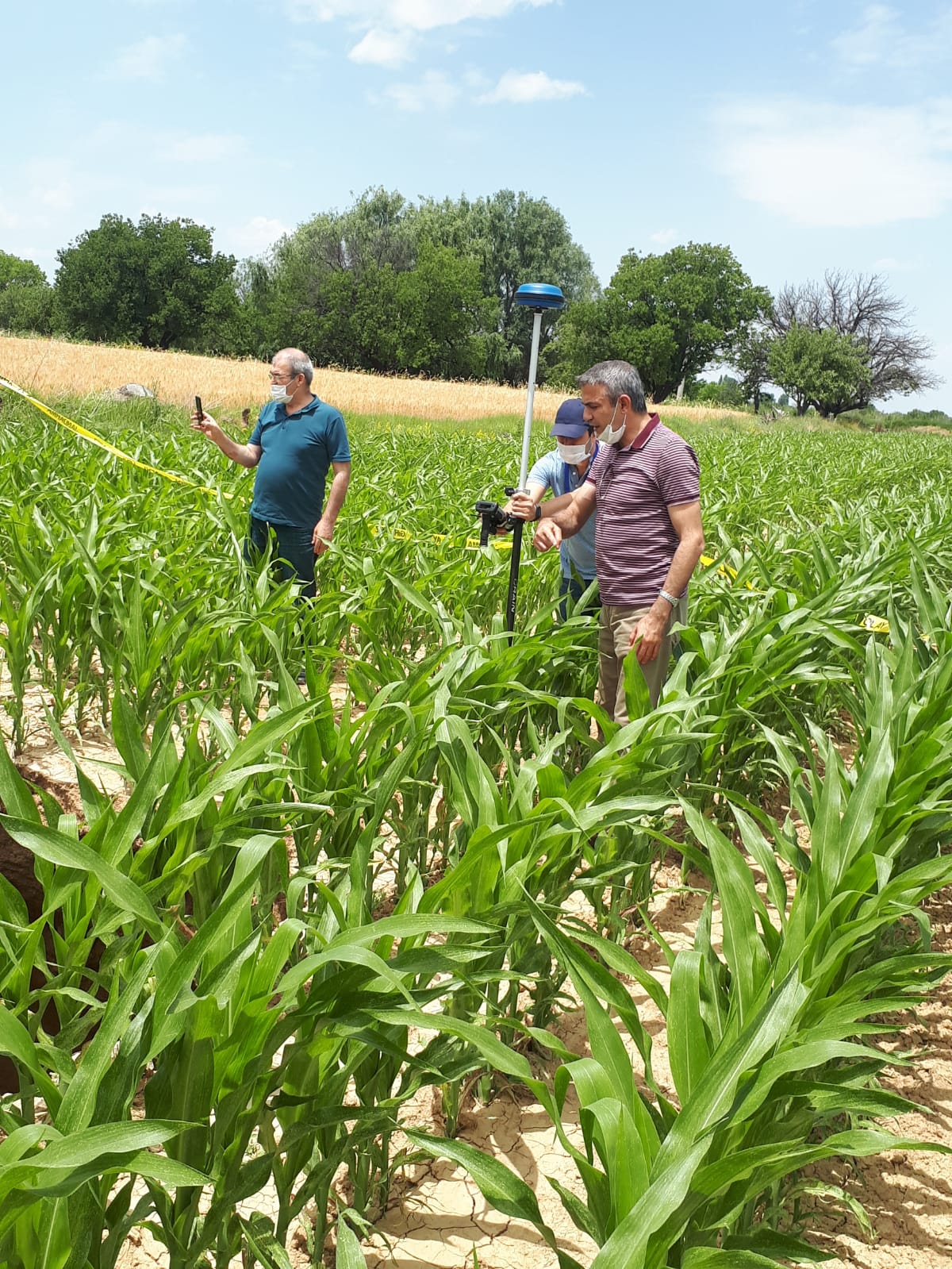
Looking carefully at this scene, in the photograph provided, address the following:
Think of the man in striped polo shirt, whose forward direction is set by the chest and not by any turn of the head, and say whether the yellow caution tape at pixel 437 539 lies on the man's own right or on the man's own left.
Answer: on the man's own right

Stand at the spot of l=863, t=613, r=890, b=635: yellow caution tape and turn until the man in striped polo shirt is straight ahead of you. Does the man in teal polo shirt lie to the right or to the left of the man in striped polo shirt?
right

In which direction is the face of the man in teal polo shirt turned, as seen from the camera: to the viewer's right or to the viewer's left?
to the viewer's left

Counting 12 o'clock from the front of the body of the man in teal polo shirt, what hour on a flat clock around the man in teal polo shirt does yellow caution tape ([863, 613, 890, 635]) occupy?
The yellow caution tape is roughly at 8 o'clock from the man in teal polo shirt.

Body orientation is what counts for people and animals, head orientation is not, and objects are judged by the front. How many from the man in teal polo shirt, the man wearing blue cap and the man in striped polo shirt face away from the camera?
0

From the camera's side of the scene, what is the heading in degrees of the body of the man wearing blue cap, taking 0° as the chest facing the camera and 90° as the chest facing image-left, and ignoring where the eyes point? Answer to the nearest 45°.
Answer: approximately 45°

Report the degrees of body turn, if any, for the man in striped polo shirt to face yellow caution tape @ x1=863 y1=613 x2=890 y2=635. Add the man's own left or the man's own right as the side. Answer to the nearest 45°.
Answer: approximately 180°

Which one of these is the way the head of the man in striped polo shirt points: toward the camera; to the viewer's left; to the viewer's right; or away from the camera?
to the viewer's left

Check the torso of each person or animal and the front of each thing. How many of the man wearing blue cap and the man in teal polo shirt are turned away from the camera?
0
